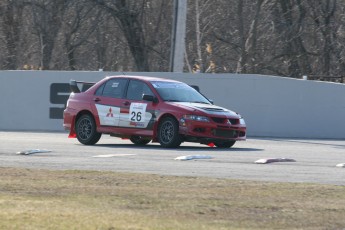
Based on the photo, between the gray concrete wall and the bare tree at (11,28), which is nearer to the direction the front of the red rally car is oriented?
the gray concrete wall

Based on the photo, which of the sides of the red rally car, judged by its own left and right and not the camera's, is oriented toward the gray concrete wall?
left

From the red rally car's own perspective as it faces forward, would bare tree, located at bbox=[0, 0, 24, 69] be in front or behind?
behind

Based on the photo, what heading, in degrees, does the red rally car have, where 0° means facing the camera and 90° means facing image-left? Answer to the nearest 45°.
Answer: approximately 315°
